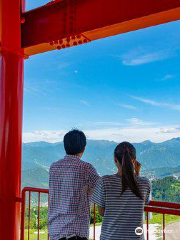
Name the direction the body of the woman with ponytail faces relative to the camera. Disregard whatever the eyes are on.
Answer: away from the camera

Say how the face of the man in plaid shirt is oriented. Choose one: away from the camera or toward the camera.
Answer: away from the camera

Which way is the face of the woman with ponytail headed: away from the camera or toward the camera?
away from the camera
